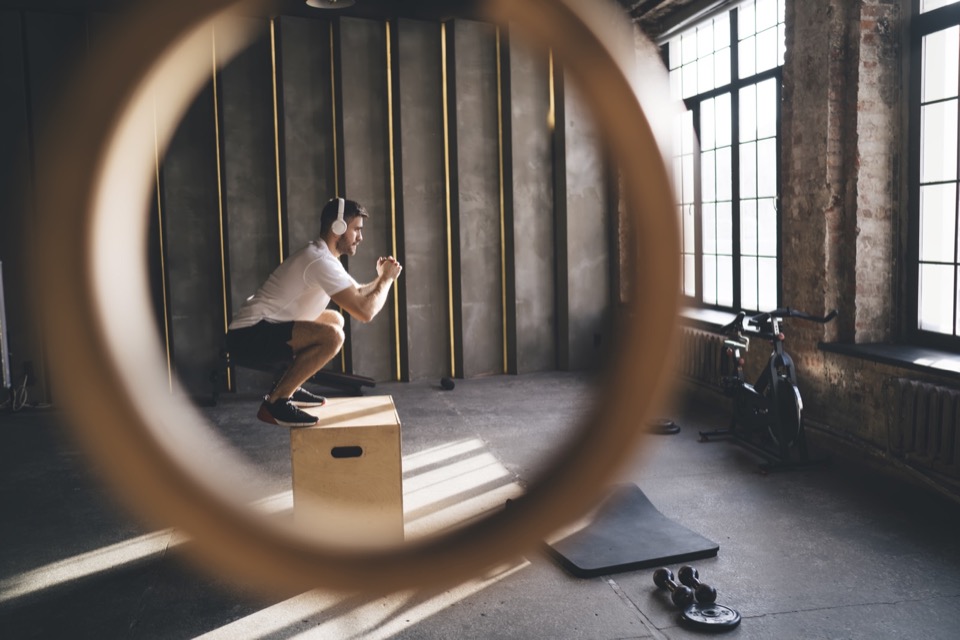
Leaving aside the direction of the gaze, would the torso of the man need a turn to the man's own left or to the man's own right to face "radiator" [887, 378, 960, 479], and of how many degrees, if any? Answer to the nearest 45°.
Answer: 0° — they already face it

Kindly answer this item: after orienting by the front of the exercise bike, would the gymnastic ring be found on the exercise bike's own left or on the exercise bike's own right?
on the exercise bike's own right

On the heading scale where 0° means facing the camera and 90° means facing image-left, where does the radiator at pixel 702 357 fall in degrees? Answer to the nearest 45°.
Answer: approximately 45°

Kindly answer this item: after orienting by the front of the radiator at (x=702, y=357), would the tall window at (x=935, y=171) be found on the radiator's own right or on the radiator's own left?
on the radiator's own left

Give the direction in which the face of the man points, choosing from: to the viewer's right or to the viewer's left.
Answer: to the viewer's right

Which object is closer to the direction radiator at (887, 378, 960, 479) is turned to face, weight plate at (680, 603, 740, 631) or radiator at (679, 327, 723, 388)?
the weight plate

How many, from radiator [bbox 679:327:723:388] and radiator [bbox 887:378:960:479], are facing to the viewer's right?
0

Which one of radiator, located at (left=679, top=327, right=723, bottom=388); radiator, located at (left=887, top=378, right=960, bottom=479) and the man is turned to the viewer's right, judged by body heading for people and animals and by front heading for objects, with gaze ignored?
the man

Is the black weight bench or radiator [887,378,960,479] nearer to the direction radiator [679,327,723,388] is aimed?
the black weight bench

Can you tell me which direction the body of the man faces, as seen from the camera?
to the viewer's right

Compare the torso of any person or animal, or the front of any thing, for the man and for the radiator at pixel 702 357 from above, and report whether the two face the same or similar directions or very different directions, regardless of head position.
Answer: very different directions

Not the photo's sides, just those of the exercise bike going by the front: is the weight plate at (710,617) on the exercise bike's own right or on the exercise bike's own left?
on the exercise bike's own right

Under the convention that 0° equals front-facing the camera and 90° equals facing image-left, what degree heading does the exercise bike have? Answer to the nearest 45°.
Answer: approximately 315°
